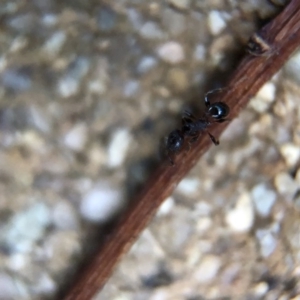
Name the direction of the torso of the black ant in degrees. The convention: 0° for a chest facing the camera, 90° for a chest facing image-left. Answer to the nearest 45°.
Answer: approximately 225°
